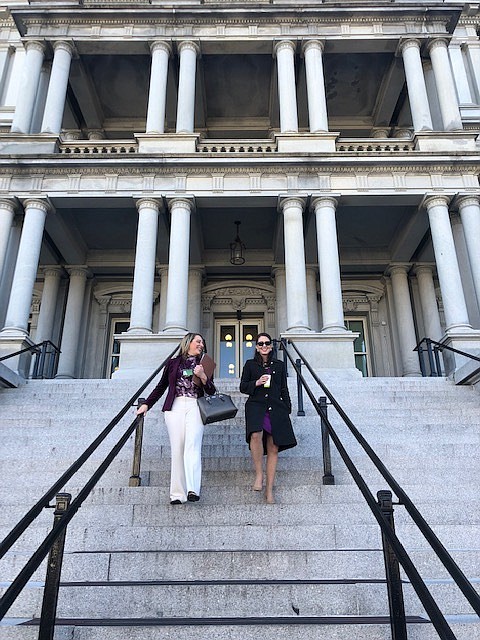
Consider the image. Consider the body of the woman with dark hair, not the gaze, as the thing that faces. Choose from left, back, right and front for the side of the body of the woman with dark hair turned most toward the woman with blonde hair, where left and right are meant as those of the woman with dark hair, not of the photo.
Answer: right

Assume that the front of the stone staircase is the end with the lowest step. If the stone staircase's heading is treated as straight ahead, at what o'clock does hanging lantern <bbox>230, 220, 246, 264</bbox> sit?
The hanging lantern is roughly at 6 o'clock from the stone staircase.

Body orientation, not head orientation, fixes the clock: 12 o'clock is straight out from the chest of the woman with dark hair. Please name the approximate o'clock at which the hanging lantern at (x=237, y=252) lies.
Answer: The hanging lantern is roughly at 6 o'clock from the woman with dark hair.

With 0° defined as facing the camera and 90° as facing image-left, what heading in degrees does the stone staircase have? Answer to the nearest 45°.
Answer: approximately 0°

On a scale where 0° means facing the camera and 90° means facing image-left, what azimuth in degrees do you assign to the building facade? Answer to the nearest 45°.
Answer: approximately 0°
